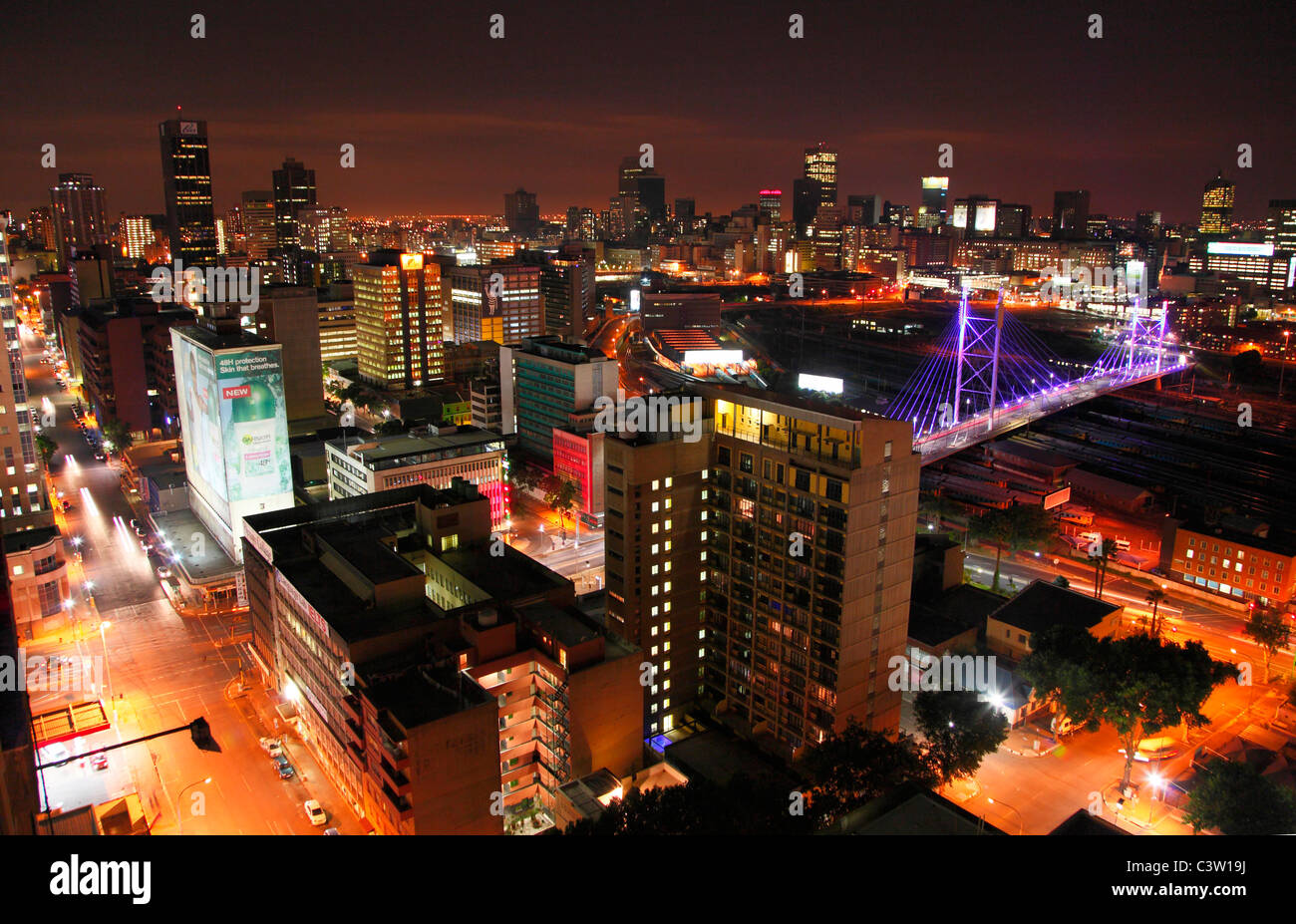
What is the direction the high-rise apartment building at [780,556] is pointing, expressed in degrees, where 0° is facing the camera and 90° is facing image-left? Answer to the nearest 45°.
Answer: approximately 45°

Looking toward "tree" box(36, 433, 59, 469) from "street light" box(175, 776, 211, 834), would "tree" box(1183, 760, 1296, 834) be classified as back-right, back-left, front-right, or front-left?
back-right

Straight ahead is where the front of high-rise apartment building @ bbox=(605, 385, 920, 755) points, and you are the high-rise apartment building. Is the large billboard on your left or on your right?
on your right

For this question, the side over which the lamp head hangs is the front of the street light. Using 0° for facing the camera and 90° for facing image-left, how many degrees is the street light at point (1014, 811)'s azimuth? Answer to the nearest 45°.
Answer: approximately 90°

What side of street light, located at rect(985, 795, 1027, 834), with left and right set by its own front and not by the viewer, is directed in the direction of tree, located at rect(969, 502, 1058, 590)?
right

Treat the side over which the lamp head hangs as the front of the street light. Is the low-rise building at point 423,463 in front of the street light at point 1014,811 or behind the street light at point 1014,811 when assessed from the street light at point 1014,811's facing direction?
in front
